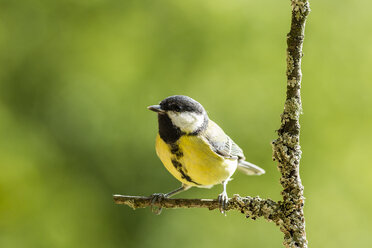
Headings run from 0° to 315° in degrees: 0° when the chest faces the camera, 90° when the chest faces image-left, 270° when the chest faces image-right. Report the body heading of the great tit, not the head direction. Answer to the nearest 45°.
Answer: approximately 45°

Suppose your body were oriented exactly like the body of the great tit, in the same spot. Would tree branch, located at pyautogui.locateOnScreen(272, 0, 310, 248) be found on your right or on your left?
on your left
